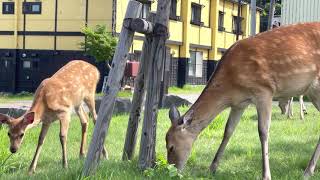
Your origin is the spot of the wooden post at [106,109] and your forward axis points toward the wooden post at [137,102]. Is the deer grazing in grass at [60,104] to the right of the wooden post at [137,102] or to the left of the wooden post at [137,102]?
left

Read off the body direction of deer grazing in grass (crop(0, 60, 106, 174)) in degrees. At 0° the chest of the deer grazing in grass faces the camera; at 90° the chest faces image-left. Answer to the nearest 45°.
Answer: approximately 45°

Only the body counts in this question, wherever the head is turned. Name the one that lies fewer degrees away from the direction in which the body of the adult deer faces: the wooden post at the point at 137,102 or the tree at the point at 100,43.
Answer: the wooden post

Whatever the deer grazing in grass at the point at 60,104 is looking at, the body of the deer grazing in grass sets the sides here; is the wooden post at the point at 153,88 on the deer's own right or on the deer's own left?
on the deer's own left

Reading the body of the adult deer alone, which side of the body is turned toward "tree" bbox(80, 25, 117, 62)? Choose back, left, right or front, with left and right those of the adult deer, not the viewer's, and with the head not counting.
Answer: right

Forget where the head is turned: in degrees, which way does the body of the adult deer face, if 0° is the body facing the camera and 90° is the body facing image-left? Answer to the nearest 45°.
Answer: approximately 90°

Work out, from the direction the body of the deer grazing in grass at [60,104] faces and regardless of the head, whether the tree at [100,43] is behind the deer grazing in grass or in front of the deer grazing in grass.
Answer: behind
